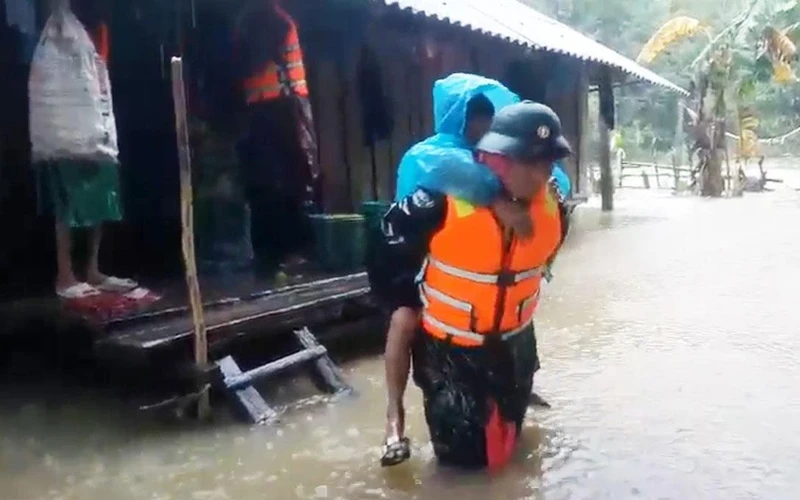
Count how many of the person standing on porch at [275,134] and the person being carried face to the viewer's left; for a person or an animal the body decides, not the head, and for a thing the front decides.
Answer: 0

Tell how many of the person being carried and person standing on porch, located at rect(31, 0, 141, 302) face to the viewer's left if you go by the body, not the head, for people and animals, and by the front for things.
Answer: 0

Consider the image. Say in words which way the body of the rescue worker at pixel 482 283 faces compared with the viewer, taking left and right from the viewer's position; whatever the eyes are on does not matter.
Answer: facing the viewer and to the right of the viewer

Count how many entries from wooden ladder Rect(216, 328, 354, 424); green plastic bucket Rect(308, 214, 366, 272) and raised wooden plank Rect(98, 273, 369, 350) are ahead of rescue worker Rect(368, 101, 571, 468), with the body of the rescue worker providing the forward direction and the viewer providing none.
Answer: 0

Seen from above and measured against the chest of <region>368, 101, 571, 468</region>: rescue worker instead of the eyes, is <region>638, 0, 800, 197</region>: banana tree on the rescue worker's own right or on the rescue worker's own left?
on the rescue worker's own left

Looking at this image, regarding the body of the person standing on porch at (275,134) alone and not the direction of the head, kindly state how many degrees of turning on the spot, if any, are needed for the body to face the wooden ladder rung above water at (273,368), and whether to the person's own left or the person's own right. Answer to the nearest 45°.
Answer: approximately 45° to the person's own right

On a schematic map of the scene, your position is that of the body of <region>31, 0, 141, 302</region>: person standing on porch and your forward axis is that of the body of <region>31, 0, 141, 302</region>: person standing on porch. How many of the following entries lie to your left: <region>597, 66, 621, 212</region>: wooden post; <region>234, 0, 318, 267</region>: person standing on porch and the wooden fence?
3

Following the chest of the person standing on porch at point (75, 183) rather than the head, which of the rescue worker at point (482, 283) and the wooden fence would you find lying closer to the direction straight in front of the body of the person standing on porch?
the rescue worker

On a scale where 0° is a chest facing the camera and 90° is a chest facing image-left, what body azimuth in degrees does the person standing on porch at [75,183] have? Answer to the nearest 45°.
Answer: approximately 315°

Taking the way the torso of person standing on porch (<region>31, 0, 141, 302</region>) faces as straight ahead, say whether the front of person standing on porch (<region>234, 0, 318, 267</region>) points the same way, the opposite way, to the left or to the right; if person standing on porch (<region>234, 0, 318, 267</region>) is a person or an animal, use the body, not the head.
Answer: the same way

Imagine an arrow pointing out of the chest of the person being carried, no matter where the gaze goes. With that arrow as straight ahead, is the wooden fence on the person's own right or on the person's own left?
on the person's own left
